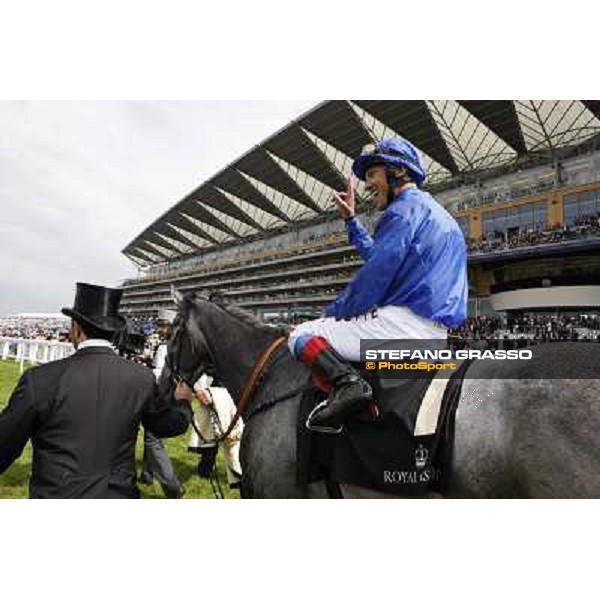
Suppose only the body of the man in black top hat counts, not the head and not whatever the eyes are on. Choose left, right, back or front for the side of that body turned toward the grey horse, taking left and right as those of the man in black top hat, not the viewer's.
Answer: right

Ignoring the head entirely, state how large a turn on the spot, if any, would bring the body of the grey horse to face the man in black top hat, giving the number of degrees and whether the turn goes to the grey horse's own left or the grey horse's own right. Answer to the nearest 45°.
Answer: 0° — it already faces them

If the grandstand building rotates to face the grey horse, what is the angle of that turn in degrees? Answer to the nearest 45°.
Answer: approximately 45° to its left

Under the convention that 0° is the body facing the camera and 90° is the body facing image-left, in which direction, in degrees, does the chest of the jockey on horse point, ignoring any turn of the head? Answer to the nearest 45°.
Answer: approximately 90°

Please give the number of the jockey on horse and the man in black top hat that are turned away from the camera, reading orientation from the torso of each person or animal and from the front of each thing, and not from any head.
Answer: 1

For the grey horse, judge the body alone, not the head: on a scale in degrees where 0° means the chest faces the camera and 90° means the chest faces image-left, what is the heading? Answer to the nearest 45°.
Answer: approximately 90°

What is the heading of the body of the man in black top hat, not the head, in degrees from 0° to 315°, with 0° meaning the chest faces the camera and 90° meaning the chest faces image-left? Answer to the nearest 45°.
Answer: approximately 180°

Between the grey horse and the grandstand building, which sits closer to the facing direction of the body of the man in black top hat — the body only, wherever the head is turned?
the grandstand building

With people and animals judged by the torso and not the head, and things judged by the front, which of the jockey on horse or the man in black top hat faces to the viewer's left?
the jockey on horse

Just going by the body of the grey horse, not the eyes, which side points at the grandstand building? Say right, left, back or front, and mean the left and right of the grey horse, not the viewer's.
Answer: right

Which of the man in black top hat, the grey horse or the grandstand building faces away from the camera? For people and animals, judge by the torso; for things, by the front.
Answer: the man in black top hat

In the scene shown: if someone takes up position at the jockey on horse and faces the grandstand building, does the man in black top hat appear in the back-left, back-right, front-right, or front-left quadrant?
back-left
